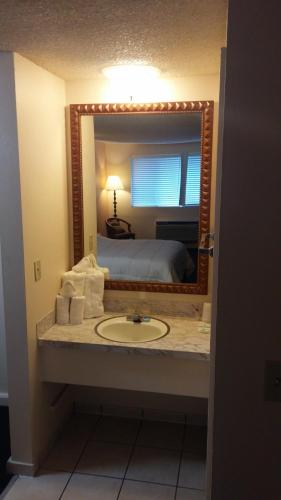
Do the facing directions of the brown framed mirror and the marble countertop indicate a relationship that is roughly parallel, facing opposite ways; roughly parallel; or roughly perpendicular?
roughly parallel

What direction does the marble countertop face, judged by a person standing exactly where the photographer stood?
facing the viewer

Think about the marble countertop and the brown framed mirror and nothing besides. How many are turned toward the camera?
2

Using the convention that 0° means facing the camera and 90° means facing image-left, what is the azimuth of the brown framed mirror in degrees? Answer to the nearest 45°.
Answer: approximately 0°
